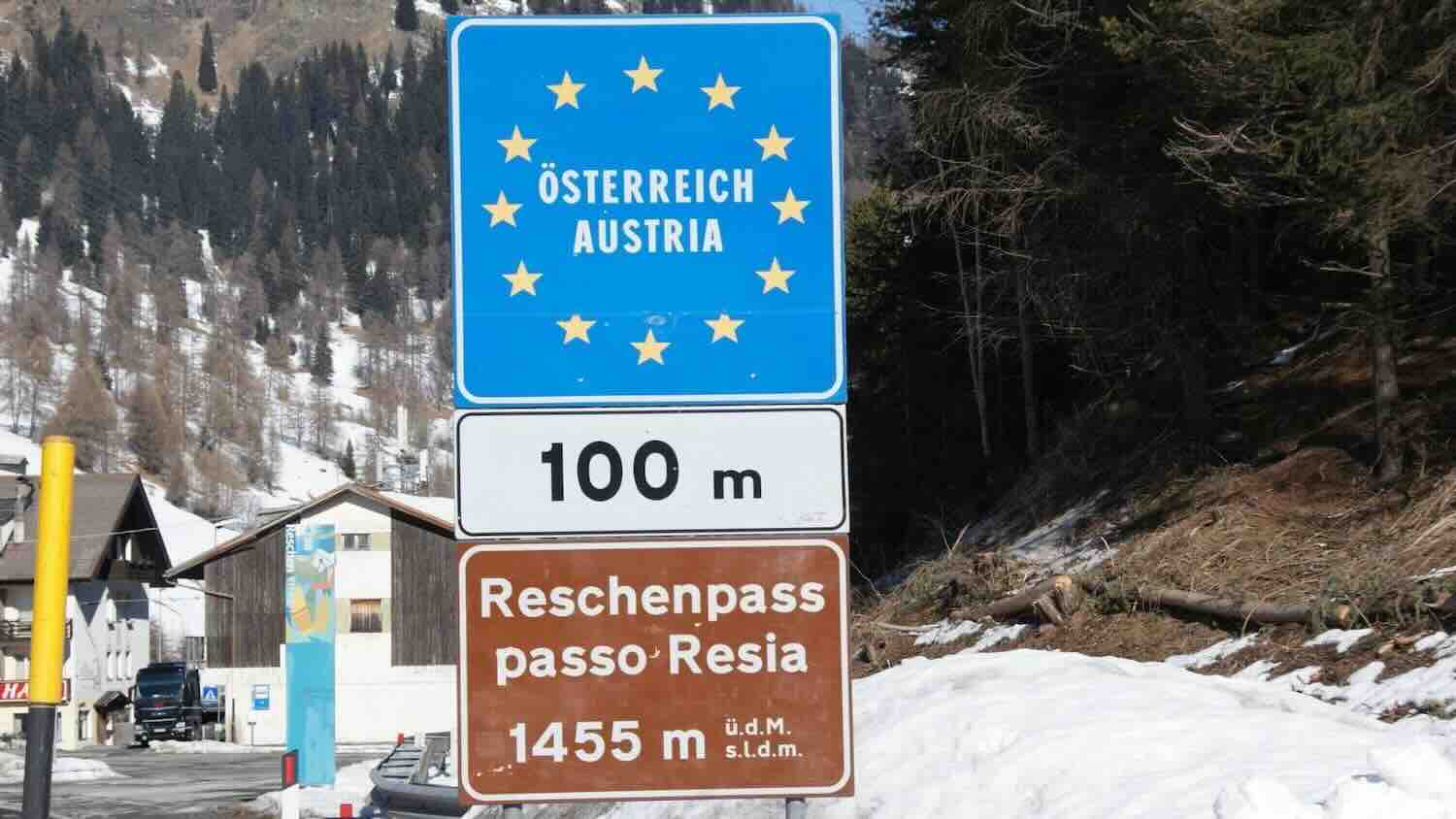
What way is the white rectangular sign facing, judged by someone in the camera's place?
facing the viewer

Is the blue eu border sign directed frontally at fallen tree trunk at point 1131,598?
no

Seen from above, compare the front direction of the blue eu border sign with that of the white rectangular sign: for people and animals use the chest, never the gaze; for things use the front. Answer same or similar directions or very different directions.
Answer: same or similar directions

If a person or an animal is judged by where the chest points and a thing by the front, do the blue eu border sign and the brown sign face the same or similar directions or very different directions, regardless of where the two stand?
same or similar directions

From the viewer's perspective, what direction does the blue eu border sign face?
toward the camera

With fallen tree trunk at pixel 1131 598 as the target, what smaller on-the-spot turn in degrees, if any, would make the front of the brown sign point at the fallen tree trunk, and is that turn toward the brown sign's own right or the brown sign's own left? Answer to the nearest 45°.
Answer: approximately 135° to the brown sign's own left

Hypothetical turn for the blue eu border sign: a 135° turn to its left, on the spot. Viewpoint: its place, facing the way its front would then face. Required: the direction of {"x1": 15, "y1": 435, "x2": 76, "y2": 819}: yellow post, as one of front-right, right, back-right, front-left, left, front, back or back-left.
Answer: back-left

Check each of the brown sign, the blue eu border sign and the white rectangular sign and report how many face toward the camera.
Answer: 3

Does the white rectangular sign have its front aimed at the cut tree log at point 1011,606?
no

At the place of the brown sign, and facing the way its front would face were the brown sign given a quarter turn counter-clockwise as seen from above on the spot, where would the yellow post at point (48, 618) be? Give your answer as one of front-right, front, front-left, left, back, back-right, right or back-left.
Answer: back

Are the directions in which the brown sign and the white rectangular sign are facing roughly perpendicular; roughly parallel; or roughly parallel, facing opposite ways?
roughly parallel

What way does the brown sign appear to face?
toward the camera

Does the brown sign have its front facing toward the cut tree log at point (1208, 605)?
no

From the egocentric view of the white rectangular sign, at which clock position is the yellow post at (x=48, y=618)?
The yellow post is roughly at 3 o'clock from the white rectangular sign.

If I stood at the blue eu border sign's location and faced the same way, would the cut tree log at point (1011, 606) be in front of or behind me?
behind
